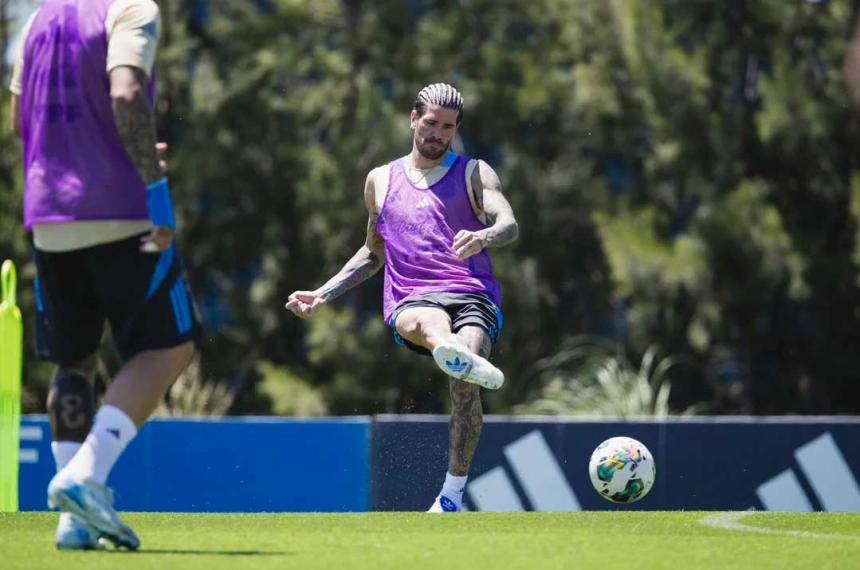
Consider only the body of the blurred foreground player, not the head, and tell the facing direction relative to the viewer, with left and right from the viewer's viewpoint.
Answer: facing away from the viewer and to the right of the viewer

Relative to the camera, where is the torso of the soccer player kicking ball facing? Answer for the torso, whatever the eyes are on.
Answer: toward the camera

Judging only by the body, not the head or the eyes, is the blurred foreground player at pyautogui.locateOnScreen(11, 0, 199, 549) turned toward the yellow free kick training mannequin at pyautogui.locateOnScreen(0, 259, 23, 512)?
no

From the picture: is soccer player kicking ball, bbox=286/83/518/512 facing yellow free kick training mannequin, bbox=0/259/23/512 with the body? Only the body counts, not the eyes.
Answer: no

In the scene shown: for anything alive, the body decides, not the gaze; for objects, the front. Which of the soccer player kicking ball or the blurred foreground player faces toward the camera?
the soccer player kicking ball

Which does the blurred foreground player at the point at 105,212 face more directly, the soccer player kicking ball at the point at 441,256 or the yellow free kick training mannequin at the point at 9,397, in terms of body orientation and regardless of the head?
the soccer player kicking ball

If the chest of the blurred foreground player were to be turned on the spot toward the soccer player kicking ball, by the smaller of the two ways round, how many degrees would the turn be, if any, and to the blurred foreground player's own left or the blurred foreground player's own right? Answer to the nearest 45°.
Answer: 0° — they already face them

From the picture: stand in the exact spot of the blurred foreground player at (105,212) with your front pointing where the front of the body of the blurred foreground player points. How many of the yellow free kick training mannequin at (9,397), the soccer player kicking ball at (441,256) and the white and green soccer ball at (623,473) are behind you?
0

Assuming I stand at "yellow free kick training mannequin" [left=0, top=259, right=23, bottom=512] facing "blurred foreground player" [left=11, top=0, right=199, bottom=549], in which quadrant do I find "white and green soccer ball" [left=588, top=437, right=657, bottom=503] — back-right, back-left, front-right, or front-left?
front-left

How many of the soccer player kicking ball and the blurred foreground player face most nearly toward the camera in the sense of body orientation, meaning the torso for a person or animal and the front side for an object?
1

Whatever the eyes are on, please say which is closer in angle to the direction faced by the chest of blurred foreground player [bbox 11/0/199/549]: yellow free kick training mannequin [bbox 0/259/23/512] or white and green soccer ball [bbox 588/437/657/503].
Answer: the white and green soccer ball

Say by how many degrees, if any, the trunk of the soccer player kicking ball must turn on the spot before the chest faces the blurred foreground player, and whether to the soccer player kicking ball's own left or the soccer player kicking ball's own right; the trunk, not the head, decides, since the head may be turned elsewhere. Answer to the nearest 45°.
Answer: approximately 45° to the soccer player kicking ball's own right

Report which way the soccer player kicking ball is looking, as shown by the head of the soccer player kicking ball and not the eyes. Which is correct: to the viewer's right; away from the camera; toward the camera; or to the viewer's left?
toward the camera
